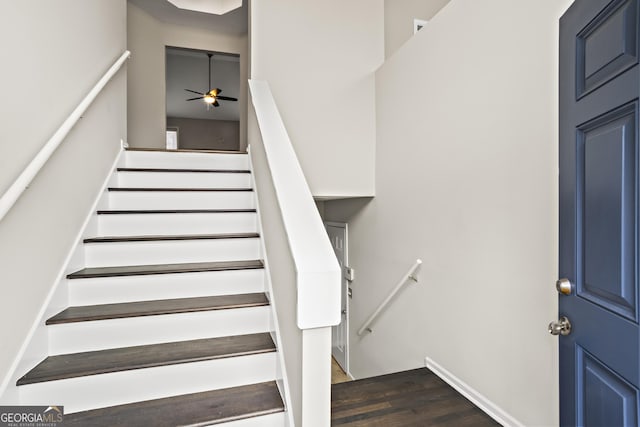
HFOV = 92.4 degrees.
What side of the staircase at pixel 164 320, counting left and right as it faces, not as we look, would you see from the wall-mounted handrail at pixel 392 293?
left

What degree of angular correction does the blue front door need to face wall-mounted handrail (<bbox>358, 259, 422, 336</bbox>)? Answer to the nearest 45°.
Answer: approximately 90° to its right

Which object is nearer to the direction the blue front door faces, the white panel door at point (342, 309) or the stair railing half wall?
the stair railing half wall

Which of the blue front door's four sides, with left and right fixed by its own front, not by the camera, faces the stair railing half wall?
front

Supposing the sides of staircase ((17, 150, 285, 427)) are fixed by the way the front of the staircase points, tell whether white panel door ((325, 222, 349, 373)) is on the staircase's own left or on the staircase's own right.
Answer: on the staircase's own left

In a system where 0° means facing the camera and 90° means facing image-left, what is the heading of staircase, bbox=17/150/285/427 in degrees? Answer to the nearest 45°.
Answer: approximately 0°

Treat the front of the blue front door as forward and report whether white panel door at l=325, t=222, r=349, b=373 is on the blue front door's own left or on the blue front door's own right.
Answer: on the blue front door's own right

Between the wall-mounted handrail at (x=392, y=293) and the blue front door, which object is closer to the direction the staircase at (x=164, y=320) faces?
the blue front door

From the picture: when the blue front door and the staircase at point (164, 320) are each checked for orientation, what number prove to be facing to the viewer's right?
0
